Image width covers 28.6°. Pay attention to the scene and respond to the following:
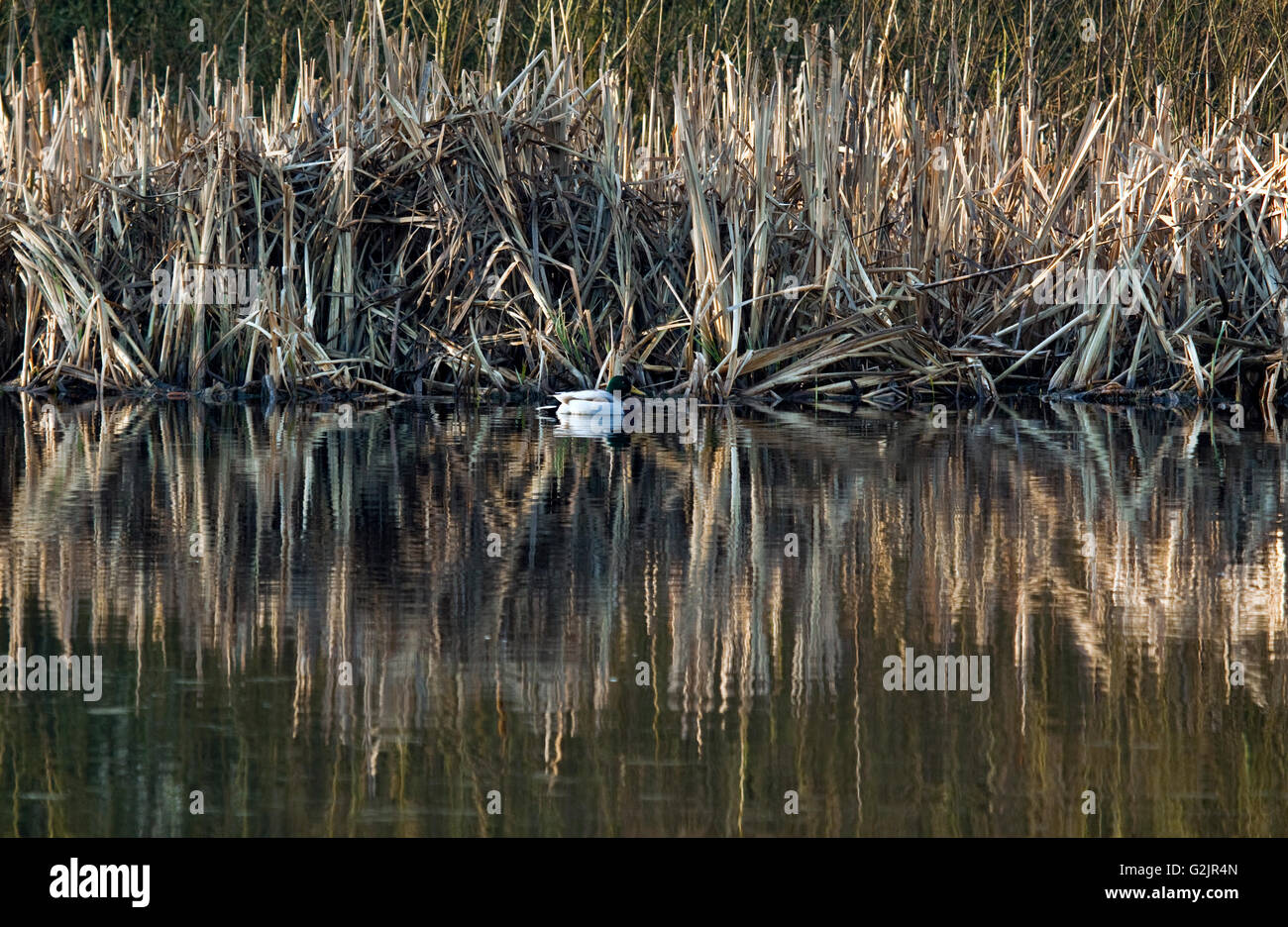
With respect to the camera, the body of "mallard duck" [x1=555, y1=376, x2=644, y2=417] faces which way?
to the viewer's right
